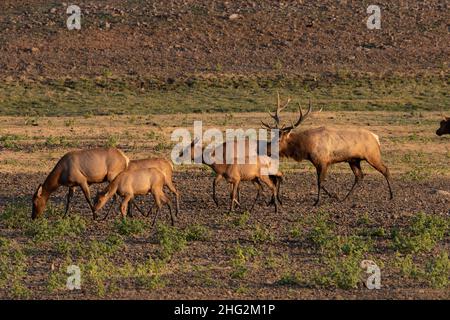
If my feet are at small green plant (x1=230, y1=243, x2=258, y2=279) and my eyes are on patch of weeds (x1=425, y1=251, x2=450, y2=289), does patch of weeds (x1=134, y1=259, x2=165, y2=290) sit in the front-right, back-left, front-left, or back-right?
back-right

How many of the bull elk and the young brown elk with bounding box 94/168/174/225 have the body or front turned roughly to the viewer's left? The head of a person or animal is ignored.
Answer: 2

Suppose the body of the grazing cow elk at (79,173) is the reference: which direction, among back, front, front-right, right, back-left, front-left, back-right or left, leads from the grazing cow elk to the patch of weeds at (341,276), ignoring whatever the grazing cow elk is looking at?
back-left

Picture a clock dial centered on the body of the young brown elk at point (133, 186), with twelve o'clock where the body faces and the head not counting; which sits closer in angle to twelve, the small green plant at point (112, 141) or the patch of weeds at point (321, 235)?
the small green plant

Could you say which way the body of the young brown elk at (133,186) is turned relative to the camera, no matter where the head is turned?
to the viewer's left

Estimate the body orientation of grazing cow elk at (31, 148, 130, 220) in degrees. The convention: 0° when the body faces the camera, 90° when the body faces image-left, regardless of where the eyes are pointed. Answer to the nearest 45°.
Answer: approximately 90°

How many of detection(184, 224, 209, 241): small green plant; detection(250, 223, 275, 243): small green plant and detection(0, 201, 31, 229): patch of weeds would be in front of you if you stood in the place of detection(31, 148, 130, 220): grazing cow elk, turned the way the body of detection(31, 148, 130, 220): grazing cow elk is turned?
1

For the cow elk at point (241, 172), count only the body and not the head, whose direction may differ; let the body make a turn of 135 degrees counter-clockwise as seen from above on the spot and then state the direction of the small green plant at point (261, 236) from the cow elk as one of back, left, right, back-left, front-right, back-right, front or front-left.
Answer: front-right

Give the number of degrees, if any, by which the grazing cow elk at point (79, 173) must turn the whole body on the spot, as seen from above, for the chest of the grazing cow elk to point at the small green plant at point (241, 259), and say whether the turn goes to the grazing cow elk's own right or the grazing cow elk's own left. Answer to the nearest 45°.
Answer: approximately 135° to the grazing cow elk's own left

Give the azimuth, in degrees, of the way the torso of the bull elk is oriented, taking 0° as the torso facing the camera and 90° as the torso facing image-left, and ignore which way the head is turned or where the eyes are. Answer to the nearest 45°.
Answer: approximately 90°

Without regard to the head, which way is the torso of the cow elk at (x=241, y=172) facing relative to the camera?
to the viewer's left
